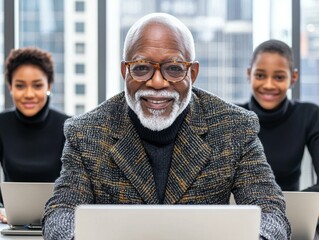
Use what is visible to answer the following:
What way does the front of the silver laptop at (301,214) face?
away from the camera

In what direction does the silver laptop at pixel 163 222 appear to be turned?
away from the camera

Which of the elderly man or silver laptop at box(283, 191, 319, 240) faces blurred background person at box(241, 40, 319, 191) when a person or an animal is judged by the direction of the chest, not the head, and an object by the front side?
the silver laptop

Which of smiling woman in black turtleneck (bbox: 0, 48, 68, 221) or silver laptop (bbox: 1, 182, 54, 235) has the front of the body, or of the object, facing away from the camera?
the silver laptop

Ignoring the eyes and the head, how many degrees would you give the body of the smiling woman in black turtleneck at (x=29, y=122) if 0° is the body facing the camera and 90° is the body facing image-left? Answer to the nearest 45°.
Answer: approximately 0°

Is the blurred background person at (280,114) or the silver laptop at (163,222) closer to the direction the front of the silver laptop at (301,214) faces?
the blurred background person

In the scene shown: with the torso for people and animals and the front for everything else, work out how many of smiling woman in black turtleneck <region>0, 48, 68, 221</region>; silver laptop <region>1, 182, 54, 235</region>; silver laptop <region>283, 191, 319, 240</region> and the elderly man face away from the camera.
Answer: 2

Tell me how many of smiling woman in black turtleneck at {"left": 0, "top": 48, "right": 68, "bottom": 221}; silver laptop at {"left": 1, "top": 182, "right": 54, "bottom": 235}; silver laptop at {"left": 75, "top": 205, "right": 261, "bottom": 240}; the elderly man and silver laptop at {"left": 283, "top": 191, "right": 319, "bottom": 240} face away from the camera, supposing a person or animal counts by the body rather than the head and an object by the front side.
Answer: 3

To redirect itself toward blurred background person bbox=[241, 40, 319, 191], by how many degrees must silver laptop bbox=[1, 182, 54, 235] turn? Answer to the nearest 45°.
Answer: approximately 45° to its right

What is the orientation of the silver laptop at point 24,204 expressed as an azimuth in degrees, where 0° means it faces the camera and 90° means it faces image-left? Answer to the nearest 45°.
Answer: approximately 180°

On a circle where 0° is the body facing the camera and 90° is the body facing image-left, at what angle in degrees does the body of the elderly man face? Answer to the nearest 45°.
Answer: approximately 0°

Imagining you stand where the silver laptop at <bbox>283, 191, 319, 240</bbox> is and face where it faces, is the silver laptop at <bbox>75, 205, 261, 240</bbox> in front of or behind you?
behind
